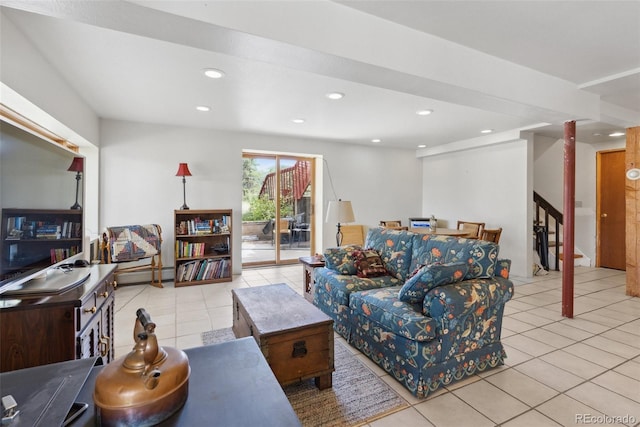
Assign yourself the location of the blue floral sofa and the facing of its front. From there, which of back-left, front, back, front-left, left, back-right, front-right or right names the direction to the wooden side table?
right

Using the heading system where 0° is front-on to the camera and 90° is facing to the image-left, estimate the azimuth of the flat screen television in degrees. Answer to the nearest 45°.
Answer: approximately 315°

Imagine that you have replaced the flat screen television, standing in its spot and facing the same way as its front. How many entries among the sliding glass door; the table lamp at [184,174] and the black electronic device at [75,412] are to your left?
2

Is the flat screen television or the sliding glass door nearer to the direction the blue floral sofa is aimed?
the flat screen television

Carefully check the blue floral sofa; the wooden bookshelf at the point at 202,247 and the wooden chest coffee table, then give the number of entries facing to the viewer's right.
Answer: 0

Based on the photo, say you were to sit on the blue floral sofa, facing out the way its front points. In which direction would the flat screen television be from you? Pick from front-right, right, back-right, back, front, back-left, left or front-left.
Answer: front

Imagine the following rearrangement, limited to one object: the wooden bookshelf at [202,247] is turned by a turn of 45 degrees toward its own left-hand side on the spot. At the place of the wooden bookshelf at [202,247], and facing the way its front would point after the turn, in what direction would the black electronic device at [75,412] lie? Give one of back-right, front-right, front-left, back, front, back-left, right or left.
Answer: front-right

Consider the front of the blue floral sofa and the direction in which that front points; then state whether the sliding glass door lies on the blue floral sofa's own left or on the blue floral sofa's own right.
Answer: on the blue floral sofa's own right

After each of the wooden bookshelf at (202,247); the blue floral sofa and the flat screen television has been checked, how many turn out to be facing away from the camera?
0

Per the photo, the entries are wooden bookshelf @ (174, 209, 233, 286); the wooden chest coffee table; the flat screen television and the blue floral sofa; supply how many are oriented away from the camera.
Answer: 0

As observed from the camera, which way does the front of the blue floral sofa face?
facing the viewer and to the left of the viewer

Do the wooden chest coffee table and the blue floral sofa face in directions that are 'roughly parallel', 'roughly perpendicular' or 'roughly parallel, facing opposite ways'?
roughly parallel

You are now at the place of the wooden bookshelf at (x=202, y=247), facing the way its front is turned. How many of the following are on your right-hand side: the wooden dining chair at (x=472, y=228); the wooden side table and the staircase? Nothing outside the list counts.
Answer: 0

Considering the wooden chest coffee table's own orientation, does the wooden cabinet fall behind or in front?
in front

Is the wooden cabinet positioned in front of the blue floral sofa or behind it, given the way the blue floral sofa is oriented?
in front

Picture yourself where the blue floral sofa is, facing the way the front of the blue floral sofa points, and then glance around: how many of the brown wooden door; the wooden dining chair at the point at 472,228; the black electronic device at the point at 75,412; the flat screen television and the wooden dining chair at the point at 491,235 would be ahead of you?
2

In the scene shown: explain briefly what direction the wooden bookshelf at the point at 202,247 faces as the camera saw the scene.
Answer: facing the viewer

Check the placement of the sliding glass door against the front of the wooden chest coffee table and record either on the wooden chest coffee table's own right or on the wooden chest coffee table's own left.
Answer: on the wooden chest coffee table's own right

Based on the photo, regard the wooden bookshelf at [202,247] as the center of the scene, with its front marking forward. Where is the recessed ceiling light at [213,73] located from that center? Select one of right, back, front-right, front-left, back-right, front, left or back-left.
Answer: front

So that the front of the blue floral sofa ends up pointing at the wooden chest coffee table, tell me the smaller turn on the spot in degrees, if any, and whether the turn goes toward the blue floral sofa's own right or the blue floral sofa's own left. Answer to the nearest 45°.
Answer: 0° — it already faces it

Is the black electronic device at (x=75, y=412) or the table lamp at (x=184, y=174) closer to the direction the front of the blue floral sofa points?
the black electronic device

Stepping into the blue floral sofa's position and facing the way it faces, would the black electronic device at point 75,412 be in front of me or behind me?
in front
